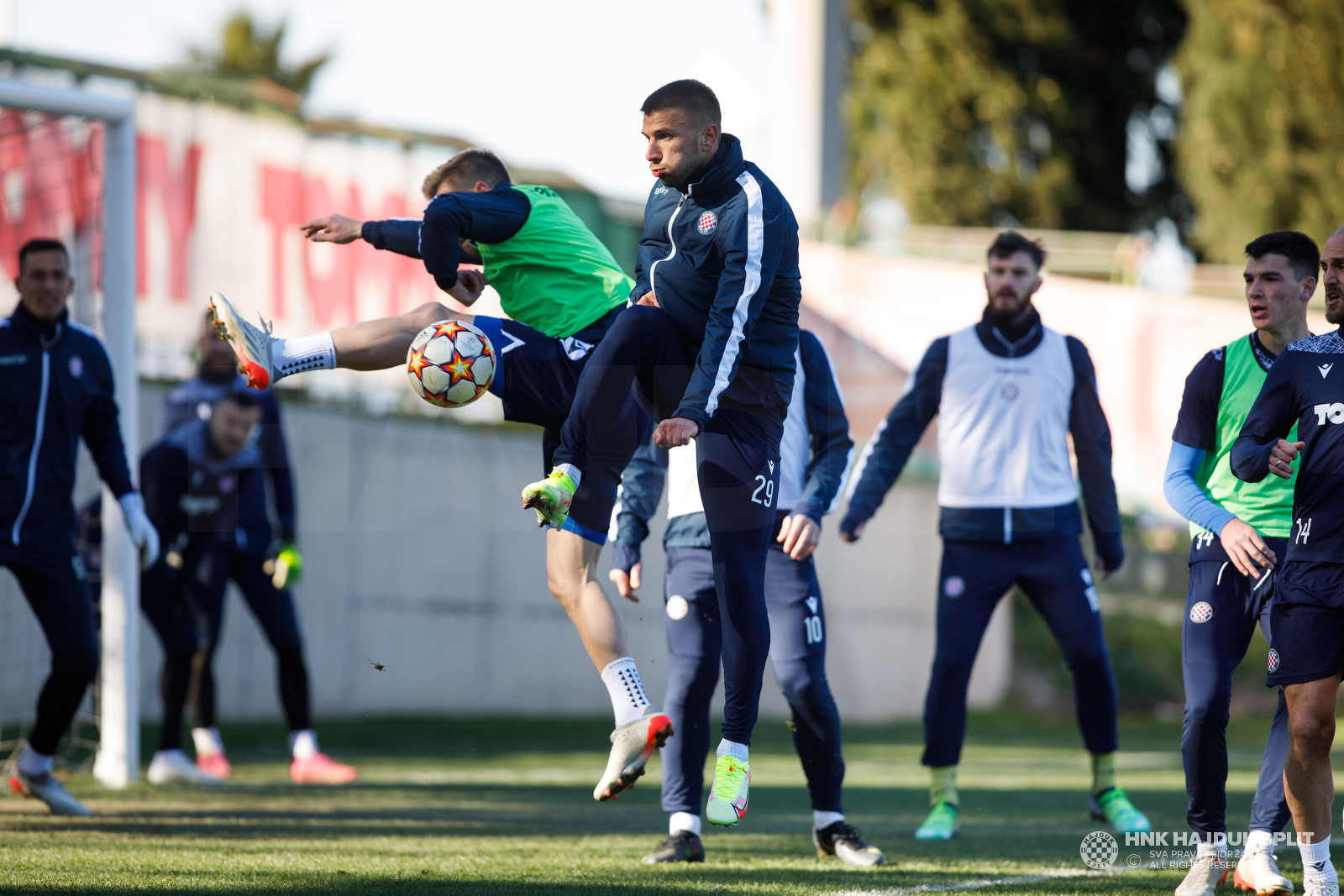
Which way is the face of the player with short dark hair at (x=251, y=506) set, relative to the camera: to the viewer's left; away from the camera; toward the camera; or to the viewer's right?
toward the camera

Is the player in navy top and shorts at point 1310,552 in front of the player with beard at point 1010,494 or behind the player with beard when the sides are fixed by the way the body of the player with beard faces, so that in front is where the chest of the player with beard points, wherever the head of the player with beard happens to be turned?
in front

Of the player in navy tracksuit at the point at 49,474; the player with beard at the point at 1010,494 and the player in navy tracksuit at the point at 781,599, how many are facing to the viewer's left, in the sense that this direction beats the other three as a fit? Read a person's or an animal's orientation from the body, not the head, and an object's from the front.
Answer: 0

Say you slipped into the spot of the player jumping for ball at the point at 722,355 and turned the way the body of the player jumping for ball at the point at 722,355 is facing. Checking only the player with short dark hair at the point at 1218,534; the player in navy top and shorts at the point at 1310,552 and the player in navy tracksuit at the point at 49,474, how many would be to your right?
1

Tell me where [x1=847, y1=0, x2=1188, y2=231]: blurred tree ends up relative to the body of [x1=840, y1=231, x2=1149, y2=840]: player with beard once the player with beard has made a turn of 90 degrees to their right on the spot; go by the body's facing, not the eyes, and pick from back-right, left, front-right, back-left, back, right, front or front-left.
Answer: right

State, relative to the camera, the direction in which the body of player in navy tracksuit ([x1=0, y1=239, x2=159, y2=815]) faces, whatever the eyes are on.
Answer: toward the camera

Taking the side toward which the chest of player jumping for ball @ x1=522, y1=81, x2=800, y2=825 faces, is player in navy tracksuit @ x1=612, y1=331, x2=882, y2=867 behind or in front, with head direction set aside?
behind

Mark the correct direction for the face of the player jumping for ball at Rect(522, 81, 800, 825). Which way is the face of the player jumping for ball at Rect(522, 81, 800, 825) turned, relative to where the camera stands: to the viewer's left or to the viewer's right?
to the viewer's left

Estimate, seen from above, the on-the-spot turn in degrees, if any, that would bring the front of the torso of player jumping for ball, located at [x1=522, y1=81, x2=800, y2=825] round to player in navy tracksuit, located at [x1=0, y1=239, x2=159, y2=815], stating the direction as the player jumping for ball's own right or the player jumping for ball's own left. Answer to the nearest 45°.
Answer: approximately 90° to the player jumping for ball's own right

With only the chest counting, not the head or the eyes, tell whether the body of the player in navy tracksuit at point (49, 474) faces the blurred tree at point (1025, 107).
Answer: no

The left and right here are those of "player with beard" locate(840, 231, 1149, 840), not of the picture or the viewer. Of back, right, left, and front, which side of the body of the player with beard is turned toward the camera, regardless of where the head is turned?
front

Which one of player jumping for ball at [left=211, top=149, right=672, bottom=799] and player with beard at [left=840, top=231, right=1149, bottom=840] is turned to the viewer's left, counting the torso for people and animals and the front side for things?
the player jumping for ball

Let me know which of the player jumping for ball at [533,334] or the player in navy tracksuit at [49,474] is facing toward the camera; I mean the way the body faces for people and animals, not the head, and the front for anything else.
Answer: the player in navy tracksuit
